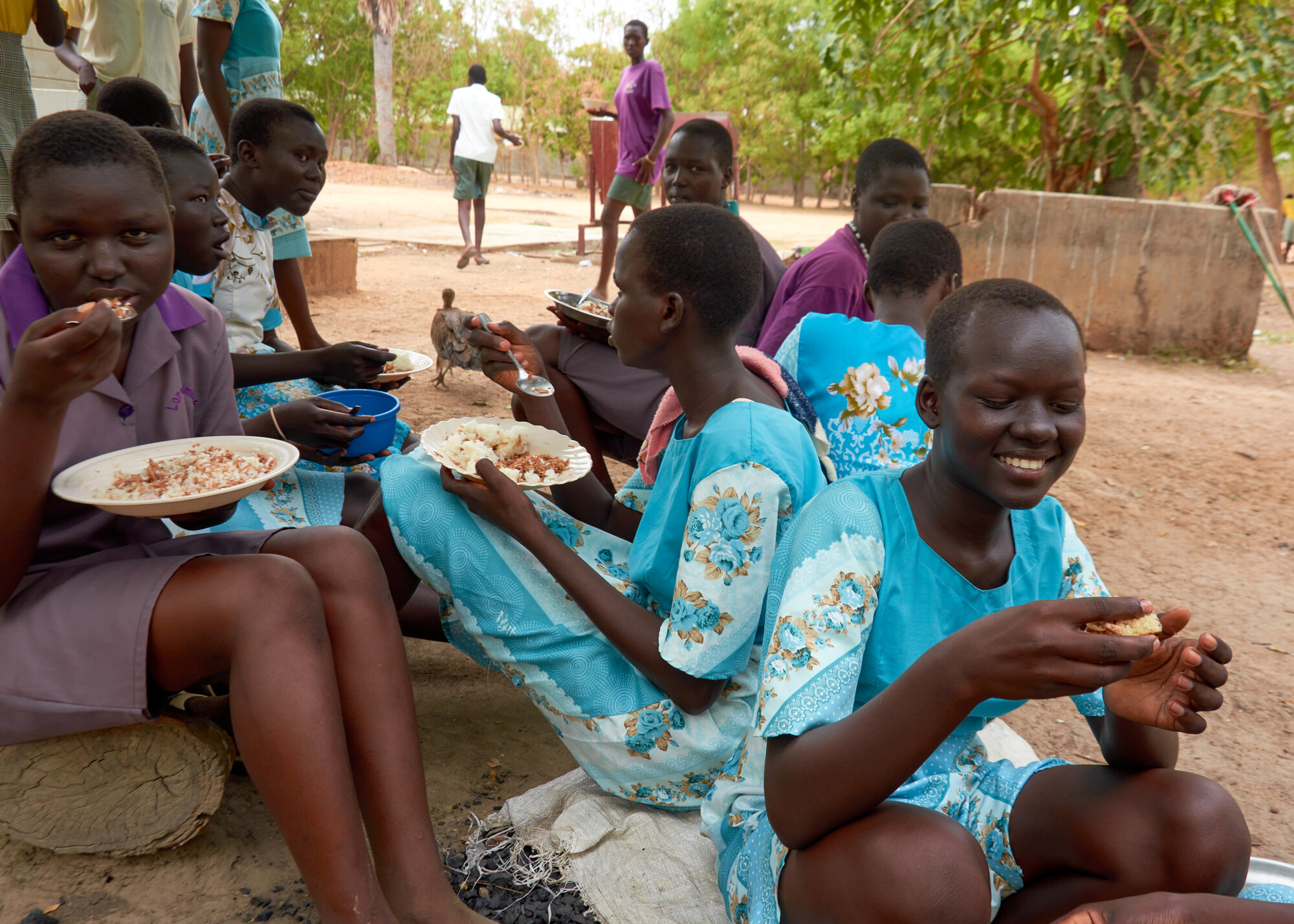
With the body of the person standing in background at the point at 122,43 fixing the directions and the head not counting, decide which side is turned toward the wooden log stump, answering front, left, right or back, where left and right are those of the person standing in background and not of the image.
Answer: front

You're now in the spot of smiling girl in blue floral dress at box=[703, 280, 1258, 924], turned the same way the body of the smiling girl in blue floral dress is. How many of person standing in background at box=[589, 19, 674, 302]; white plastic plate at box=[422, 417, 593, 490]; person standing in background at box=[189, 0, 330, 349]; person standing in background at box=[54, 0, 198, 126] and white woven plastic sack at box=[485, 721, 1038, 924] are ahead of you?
0

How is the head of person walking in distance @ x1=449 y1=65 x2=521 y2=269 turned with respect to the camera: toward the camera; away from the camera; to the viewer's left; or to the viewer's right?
away from the camera

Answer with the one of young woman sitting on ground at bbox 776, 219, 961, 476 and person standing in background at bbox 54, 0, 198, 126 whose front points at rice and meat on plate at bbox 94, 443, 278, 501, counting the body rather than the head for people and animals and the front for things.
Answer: the person standing in background

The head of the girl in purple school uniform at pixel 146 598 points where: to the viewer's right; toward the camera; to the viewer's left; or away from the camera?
toward the camera

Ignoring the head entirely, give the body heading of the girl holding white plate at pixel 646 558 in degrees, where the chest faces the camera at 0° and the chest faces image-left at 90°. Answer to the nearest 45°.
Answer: approximately 90°

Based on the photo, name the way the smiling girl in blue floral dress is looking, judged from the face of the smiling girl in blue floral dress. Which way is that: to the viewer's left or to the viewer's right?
to the viewer's right

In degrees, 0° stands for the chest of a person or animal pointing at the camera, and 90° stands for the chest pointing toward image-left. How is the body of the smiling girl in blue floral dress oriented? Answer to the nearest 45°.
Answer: approximately 315°

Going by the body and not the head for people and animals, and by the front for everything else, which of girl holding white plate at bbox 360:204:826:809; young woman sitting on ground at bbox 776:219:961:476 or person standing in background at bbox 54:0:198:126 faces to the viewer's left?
the girl holding white plate

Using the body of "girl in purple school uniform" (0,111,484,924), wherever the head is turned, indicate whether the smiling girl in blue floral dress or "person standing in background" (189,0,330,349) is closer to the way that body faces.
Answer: the smiling girl in blue floral dress

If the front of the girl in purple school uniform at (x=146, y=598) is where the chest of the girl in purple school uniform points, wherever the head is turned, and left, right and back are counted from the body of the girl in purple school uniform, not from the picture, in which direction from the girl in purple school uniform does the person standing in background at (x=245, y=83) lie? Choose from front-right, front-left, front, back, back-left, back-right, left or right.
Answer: back-left

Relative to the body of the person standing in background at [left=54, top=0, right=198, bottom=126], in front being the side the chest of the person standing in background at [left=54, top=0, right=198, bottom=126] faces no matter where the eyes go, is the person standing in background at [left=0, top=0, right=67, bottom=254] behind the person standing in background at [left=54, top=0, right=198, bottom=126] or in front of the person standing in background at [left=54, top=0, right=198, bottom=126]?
in front

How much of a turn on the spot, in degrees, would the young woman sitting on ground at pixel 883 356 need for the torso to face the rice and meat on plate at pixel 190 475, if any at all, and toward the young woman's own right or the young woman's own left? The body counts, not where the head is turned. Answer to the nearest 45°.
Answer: approximately 135° to the young woman's own left

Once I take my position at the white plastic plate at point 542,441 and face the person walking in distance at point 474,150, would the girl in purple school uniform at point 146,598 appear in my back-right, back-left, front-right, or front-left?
back-left

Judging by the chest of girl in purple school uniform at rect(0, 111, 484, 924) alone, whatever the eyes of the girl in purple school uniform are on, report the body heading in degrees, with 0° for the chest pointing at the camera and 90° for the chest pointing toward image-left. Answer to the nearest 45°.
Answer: approximately 315°

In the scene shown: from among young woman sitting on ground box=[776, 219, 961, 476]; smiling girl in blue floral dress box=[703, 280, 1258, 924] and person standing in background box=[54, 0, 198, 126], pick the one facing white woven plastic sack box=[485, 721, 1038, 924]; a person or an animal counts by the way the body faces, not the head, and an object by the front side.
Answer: the person standing in background
